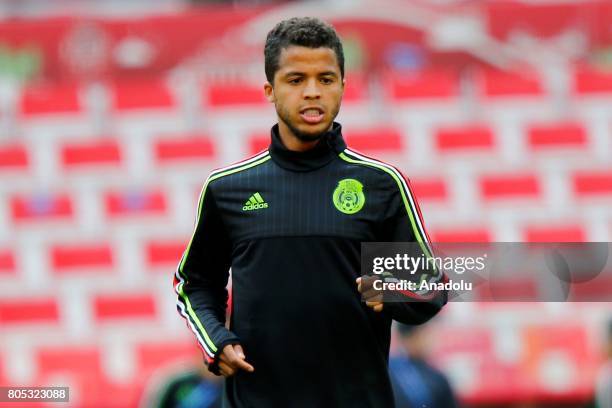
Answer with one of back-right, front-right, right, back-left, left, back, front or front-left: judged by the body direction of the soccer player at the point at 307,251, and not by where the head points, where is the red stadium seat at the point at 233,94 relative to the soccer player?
back

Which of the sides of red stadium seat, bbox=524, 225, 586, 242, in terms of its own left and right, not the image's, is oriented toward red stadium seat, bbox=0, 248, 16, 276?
right

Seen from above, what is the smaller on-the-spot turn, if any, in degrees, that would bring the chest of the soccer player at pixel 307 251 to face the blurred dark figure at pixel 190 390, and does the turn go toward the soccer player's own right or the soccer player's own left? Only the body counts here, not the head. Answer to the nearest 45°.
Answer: approximately 180°

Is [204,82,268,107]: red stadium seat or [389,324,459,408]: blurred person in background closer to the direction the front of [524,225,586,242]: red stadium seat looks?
the blurred person in background

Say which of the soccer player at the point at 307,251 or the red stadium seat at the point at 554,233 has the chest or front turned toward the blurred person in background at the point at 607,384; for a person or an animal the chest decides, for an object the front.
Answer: the red stadium seat

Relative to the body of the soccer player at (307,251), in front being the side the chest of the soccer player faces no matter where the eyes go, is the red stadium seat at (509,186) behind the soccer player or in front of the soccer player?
behind

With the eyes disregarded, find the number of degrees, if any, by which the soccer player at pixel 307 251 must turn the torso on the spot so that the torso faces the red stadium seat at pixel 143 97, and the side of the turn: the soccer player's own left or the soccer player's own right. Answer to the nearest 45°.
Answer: approximately 180°

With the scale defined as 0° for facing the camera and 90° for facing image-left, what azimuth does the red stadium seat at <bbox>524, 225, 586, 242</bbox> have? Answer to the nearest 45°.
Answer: approximately 0°

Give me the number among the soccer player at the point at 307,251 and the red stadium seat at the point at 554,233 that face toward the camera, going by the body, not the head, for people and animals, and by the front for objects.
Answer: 2
